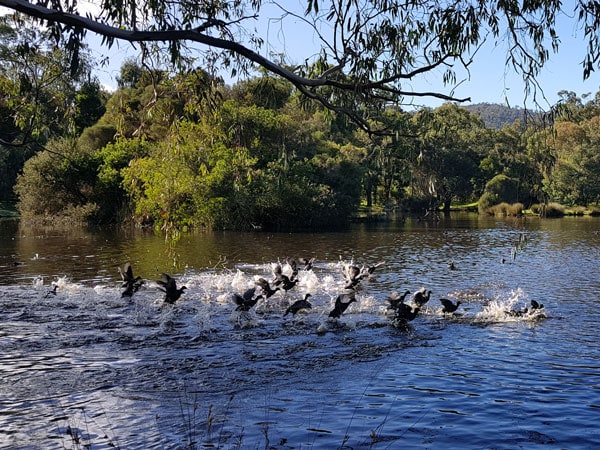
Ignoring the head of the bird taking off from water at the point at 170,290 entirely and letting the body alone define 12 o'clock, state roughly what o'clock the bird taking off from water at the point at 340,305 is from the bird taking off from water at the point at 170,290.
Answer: the bird taking off from water at the point at 340,305 is roughly at 1 o'clock from the bird taking off from water at the point at 170,290.

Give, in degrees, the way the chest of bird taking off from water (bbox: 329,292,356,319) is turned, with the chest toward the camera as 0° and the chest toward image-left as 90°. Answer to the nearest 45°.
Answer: approximately 270°

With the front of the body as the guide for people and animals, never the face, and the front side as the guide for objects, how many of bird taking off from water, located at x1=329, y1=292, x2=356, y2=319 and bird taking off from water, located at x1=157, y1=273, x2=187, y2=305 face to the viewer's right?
2

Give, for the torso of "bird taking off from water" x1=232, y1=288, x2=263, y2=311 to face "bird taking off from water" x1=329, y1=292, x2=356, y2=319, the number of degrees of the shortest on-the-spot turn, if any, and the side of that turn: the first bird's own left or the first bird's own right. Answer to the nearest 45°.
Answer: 0° — it already faces it

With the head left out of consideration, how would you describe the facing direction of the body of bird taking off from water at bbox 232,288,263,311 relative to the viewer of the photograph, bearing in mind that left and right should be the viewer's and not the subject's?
facing to the right of the viewer

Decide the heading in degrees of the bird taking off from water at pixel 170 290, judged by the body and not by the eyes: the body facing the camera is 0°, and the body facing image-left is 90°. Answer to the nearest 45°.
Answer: approximately 270°

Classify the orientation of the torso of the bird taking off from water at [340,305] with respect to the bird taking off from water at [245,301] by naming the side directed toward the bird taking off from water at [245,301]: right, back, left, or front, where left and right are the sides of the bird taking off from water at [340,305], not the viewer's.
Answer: back
